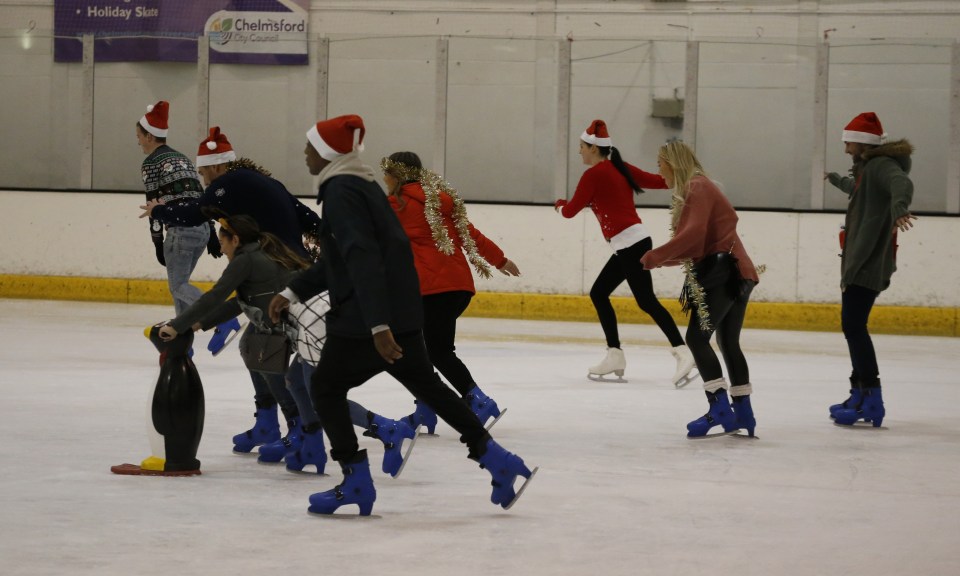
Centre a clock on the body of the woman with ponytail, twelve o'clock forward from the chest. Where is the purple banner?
The purple banner is roughly at 2 o'clock from the woman with ponytail.

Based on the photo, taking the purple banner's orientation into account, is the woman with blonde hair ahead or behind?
ahead

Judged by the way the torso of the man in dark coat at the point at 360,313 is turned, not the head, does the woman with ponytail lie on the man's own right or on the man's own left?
on the man's own right

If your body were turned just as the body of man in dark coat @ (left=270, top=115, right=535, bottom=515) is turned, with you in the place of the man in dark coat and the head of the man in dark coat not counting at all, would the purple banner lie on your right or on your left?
on your right

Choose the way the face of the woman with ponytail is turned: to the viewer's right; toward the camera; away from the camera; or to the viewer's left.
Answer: to the viewer's left

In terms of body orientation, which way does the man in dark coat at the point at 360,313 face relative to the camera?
to the viewer's left

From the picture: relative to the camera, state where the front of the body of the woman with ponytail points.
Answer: to the viewer's left

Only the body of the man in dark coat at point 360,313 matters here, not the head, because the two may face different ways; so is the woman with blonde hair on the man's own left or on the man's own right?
on the man's own right

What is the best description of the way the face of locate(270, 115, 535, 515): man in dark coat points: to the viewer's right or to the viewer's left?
to the viewer's left

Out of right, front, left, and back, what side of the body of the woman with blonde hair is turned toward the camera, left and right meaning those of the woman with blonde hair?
left

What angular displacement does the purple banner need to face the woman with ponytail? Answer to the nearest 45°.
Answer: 0° — it already faces them

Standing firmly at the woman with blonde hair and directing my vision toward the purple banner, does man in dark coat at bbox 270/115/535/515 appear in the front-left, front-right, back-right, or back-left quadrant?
back-left

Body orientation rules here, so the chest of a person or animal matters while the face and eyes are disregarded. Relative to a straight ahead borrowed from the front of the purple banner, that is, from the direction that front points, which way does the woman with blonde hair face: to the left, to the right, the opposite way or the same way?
to the right
